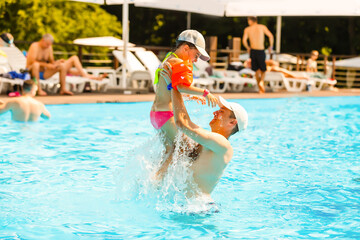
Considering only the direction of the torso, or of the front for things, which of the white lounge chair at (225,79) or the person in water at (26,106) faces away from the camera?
the person in water

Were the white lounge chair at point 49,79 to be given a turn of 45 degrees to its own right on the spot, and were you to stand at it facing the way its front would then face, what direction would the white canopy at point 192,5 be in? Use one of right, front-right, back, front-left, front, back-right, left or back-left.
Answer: left

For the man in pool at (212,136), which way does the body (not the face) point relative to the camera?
to the viewer's left

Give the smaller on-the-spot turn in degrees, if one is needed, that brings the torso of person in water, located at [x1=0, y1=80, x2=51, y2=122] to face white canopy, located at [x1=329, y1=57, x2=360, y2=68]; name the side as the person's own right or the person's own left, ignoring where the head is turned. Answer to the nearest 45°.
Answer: approximately 45° to the person's own right

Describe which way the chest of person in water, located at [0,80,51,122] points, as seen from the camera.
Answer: away from the camera

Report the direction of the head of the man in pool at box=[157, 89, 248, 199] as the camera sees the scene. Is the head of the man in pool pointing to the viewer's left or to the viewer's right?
to the viewer's left

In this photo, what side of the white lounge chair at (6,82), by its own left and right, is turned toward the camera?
right

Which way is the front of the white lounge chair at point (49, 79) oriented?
to the viewer's right
